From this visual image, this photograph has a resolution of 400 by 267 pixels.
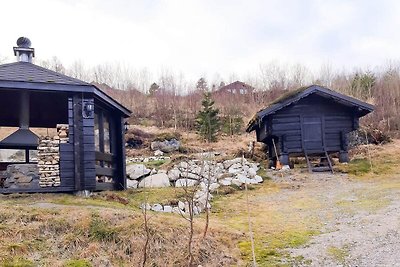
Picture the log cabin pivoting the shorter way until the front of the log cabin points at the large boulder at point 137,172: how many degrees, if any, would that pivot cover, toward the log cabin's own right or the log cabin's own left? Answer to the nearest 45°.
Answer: approximately 45° to the log cabin's own right

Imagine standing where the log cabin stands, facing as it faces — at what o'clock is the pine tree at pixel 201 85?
The pine tree is roughly at 5 o'clock from the log cabin.

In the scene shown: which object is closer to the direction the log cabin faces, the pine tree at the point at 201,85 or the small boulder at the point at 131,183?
the small boulder

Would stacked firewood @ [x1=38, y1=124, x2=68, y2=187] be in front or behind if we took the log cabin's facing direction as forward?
in front

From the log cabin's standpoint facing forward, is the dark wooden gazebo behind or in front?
in front

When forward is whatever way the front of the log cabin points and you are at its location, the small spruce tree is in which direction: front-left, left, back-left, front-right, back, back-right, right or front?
back-right

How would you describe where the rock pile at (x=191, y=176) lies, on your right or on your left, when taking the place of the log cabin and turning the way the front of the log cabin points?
on your right

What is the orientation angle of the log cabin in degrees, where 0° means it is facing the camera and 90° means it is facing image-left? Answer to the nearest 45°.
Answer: approximately 0°

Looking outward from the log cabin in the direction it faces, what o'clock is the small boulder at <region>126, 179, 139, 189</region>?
The small boulder is roughly at 2 o'clock from the log cabin.

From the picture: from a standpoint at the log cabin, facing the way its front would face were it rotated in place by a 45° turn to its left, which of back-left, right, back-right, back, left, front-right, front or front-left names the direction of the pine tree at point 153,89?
back
